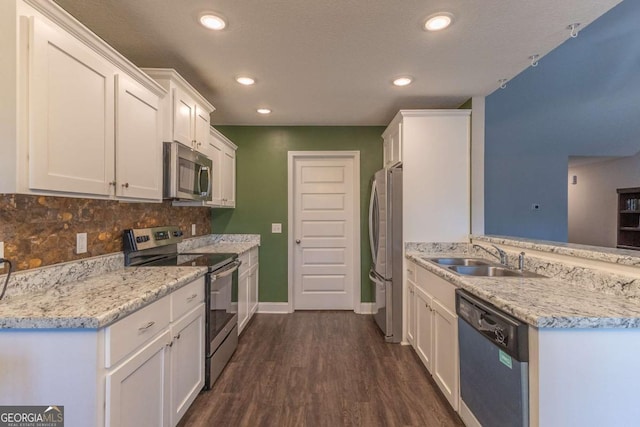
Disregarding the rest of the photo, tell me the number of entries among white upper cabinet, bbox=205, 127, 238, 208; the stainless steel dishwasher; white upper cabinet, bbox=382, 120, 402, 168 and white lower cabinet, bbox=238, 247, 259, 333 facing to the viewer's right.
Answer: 2

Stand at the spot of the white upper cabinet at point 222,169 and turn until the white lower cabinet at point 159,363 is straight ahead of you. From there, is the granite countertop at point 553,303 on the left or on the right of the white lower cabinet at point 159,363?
left

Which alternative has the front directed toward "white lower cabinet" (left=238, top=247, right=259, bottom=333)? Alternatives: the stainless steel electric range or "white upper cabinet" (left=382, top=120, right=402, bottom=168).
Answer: the white upper cabinet

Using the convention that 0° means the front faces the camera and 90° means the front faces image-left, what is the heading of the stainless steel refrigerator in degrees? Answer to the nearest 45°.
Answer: approximately 90°

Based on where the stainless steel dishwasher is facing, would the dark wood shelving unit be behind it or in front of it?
behind

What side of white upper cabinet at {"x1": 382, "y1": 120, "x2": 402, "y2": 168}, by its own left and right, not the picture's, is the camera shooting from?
left

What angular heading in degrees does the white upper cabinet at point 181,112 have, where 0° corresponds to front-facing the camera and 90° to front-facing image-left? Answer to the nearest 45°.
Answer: approximately 315°

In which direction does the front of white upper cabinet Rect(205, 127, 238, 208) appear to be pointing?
to the viewer's right

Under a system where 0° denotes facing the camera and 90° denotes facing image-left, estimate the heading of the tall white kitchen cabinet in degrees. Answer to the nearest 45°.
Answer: approximately 90°

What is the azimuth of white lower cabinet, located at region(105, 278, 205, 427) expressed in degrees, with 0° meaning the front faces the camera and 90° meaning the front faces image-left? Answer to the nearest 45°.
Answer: approximately 315°
